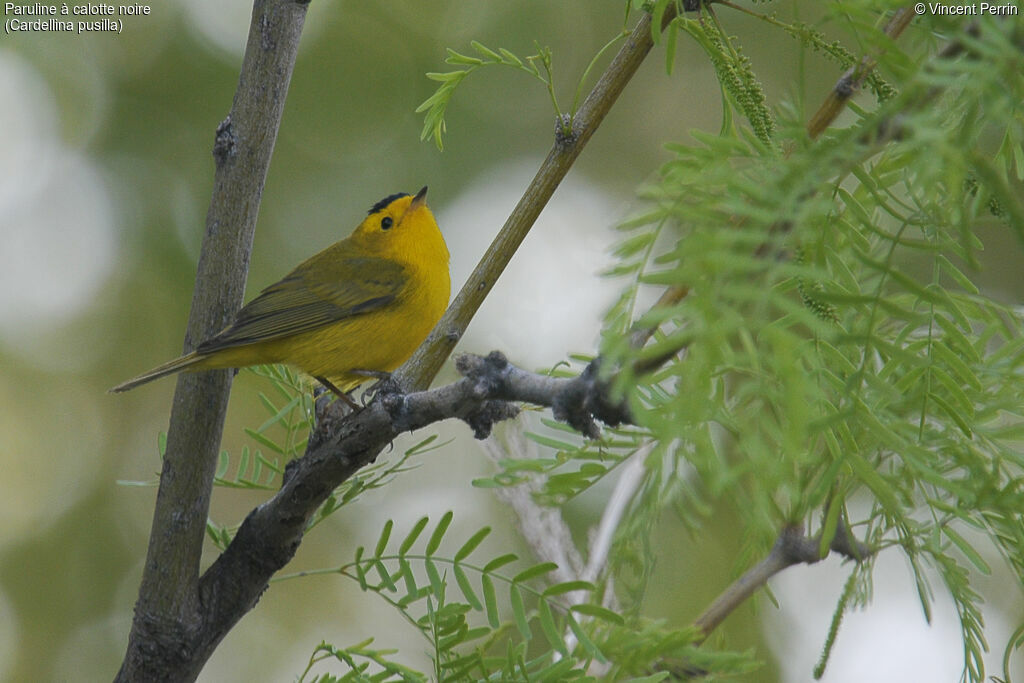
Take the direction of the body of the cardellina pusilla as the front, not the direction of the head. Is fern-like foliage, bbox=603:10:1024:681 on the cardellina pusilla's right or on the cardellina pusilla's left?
on the cardellina pusilla's right

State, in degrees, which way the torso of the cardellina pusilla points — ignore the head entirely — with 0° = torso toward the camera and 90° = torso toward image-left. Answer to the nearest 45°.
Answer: approximately 270°
